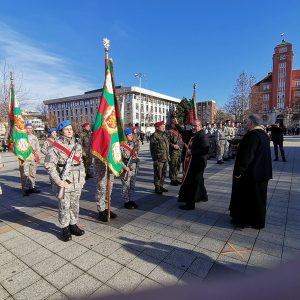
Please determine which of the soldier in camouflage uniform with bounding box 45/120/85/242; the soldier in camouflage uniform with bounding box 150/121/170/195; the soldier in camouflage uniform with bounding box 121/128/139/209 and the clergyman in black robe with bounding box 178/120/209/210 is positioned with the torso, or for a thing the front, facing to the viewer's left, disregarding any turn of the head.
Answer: the clergyman in black robe

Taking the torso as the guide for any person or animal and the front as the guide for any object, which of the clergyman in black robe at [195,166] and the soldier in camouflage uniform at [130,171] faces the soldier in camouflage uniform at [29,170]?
the clergyman in black robe

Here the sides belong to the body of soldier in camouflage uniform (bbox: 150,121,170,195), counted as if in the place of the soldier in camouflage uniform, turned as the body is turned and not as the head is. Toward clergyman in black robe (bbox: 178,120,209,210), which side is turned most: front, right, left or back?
front

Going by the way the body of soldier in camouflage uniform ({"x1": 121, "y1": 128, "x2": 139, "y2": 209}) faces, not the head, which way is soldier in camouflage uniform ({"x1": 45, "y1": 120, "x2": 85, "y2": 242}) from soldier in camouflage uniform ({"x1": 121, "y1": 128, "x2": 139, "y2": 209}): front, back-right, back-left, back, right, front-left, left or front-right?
right

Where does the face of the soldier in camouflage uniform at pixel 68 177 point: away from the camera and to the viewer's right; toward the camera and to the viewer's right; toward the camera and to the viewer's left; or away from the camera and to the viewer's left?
toward the camera and to the viewer's right

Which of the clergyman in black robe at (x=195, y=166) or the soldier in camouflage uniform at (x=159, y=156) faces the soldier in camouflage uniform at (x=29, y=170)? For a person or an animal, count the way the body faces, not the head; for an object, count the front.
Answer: the clergyman in black robe

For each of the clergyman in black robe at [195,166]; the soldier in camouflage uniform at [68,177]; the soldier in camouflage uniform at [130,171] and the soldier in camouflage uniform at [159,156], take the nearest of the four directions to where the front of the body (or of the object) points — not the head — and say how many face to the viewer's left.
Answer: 1

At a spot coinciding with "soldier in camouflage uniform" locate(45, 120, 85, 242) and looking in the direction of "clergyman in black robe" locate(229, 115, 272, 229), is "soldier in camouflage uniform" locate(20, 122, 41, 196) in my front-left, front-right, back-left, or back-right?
back-left

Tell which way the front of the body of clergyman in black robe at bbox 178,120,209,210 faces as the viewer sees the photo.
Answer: to the viewer's left

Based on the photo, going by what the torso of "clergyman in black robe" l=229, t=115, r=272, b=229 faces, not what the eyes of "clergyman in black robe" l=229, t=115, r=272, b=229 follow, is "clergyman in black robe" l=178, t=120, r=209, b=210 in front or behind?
in front

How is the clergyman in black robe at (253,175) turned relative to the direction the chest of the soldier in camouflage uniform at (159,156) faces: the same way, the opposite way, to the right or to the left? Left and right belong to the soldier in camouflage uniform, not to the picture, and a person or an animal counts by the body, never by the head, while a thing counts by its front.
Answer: the opposite way

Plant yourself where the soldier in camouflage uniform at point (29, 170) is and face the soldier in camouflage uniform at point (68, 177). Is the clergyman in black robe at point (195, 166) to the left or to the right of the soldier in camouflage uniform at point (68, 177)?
left

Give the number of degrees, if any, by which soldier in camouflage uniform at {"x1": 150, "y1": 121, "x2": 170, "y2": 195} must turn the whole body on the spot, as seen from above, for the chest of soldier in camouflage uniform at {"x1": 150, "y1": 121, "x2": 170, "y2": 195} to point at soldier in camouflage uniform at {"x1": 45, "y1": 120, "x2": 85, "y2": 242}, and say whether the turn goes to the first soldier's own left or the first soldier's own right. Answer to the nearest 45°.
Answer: approximately 90° to the first soldier's own right

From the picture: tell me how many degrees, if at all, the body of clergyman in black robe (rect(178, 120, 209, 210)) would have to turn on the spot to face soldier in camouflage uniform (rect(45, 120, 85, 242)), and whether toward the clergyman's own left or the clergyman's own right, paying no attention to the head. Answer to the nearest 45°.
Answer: approximately 45° to the clergyman's own left

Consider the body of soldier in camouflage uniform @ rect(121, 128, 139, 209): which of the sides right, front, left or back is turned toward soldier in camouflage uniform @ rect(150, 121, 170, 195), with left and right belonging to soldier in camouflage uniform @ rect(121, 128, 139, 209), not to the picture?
left
